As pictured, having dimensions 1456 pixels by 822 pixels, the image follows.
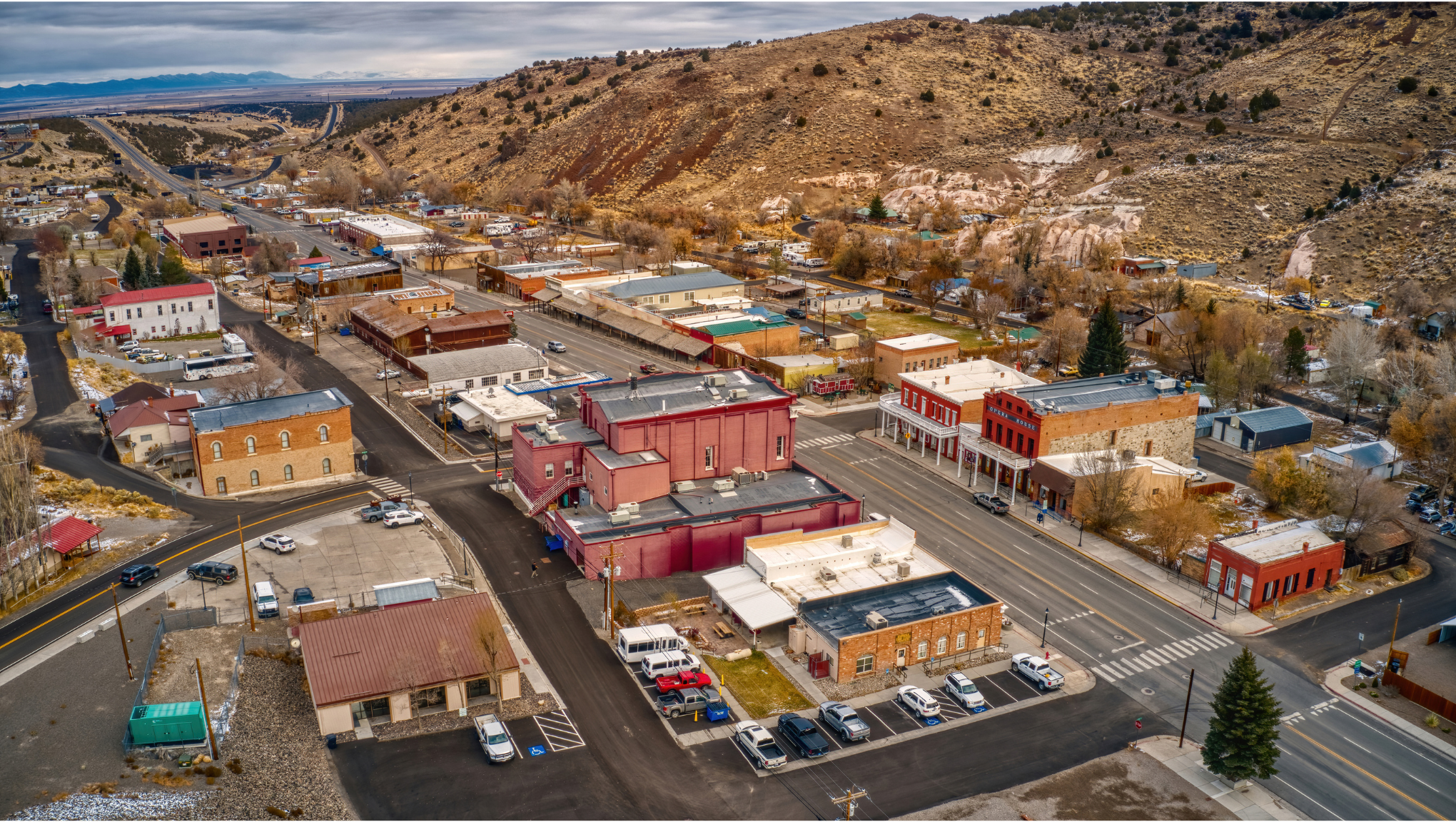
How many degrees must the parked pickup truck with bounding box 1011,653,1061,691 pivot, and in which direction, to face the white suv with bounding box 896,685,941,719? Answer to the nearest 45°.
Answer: approximately 90° to its left

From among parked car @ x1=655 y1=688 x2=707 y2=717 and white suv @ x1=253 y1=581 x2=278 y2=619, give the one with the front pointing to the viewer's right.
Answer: the parked car

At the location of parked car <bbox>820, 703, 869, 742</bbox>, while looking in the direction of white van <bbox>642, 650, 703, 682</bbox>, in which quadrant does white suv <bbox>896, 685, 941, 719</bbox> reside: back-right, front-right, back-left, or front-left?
back-right

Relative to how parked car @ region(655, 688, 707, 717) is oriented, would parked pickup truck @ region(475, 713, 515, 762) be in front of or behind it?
behind

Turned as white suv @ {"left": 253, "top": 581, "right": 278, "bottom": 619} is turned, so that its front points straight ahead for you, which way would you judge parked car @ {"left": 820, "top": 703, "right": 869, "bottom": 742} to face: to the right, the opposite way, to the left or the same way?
the opposite way

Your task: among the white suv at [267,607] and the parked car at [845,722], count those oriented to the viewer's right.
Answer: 0

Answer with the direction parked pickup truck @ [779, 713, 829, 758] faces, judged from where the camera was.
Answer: facing away from the viewer and to the left of the viewer

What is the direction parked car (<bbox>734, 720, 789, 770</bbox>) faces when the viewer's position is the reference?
facing away from the viewer and to the left of the viewer

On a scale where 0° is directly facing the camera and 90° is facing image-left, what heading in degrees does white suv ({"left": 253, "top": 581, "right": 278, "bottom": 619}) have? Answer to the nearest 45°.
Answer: approximately 0°

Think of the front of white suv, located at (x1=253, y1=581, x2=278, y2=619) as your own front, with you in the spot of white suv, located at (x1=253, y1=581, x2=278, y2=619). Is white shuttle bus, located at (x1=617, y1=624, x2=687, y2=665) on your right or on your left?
on your left

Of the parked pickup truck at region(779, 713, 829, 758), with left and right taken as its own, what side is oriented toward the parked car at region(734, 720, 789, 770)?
left

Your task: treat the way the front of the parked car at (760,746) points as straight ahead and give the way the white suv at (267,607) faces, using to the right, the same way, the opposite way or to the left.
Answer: the opposite way

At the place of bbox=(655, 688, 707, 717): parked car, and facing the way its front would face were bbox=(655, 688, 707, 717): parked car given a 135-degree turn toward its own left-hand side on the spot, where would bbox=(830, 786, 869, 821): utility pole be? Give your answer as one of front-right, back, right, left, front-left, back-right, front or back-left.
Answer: back

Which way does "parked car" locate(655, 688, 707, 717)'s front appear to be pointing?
to the viewer's right

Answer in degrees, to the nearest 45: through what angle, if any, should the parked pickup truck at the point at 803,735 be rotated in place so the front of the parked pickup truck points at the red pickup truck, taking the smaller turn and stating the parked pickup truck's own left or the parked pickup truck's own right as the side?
0° — it already faces it

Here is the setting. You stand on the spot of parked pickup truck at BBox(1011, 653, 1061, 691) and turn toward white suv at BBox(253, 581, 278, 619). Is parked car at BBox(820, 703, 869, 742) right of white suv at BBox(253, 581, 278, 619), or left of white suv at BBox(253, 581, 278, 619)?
left
